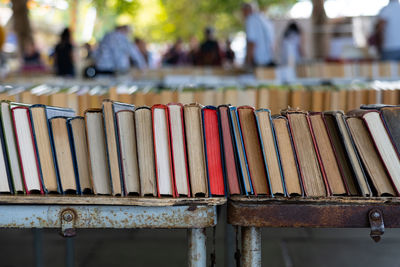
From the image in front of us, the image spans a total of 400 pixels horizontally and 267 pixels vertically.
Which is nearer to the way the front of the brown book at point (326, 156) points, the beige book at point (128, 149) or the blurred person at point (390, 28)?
the beige book

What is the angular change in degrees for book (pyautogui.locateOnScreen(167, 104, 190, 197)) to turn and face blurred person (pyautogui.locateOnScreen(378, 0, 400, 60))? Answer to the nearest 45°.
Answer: approximately 135° to its left

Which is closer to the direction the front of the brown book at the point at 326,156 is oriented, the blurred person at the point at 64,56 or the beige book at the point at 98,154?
the beige book
